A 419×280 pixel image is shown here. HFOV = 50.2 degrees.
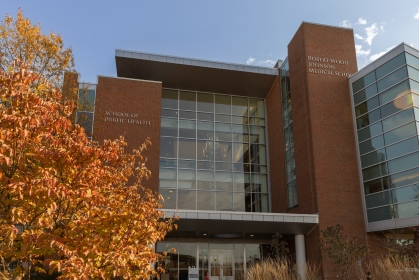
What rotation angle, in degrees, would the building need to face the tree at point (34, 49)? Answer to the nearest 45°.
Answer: approximately 45° to its right

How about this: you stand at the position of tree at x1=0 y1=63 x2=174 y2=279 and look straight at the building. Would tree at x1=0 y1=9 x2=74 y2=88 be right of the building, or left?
left

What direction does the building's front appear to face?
toward the camera

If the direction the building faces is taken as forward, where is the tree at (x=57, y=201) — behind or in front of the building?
in front
